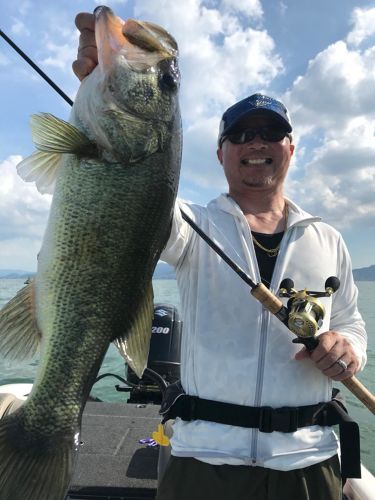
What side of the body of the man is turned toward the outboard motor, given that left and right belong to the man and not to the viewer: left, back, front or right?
back

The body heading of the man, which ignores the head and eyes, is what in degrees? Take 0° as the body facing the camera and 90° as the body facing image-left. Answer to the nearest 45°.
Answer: approximately 0°
